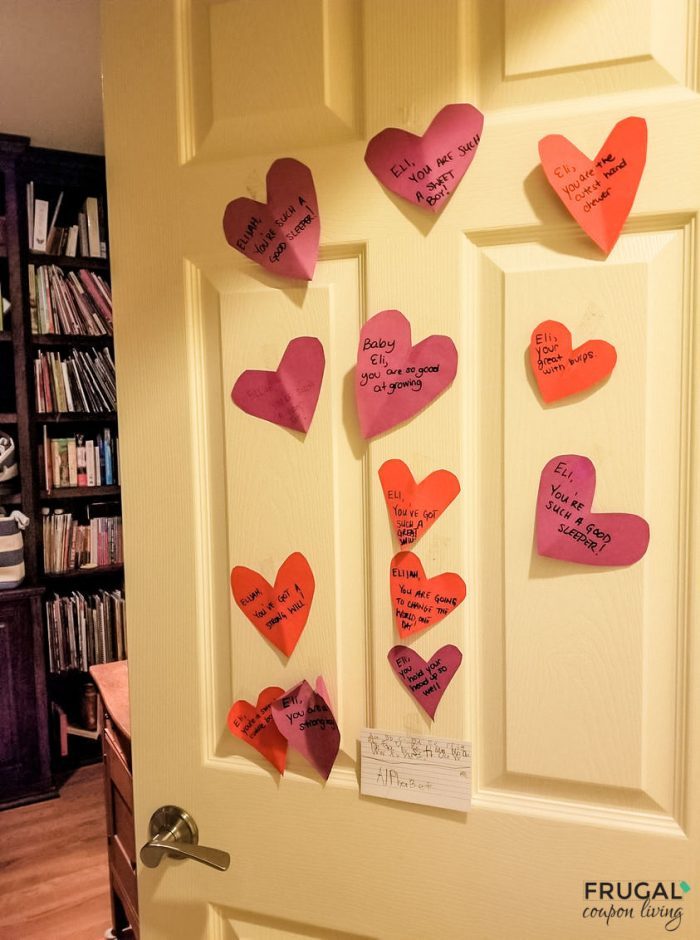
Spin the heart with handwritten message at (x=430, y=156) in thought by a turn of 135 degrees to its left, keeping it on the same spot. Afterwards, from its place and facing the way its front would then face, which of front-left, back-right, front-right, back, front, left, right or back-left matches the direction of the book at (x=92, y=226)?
left

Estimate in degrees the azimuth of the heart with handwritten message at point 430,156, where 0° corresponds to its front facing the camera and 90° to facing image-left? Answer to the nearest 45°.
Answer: approximately 0°

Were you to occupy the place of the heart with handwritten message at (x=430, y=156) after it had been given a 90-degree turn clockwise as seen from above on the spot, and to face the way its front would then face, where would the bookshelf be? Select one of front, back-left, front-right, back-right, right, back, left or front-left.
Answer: front-right
